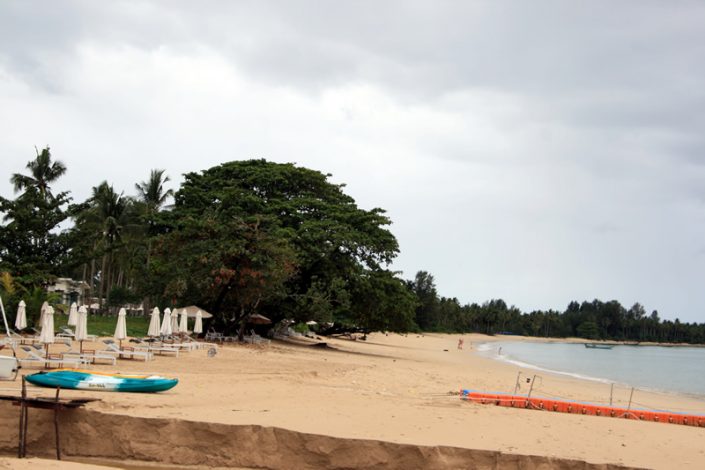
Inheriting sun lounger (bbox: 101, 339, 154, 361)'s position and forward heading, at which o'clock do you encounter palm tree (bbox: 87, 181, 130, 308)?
The palm tree is roughly at 9 o'clock from the sun lounger.

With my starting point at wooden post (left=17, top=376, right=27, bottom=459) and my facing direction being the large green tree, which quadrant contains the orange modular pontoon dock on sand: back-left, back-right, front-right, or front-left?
front-right

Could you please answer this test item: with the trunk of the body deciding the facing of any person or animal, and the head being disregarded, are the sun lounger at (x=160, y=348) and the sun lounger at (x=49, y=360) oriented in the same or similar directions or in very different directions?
same or similar directions

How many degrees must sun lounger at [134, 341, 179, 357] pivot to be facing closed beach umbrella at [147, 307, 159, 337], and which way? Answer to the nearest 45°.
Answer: approximately 90° to its left

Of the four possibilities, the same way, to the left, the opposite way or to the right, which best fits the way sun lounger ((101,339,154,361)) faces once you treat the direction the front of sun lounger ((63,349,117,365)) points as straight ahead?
the same way

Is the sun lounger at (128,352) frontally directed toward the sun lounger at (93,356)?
no

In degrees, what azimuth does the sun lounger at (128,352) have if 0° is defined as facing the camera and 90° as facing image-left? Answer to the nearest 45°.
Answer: approximately 270°

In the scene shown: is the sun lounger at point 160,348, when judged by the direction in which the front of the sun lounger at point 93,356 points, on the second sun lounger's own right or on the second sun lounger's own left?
on the second sun lounger's own left

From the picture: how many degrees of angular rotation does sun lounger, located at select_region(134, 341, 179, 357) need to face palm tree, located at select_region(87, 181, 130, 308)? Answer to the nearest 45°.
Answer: approximately 90° to its left

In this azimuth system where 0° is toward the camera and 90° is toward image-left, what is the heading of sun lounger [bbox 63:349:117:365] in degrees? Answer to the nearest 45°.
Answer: approximately 270°

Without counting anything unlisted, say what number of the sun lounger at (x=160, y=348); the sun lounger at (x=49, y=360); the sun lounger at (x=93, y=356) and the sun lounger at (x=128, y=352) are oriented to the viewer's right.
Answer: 4

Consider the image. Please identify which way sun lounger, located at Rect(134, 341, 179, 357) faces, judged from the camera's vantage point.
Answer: facing to the right of the viewer

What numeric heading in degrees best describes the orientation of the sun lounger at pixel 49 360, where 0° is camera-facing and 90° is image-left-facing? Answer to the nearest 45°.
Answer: approximately 270°

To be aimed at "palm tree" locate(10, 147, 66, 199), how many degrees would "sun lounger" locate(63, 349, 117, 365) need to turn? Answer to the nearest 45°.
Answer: approximately 90° to its left

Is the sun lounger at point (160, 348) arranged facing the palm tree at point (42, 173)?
no

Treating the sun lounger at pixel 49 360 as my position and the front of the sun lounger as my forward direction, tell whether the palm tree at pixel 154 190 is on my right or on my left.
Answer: on my left
